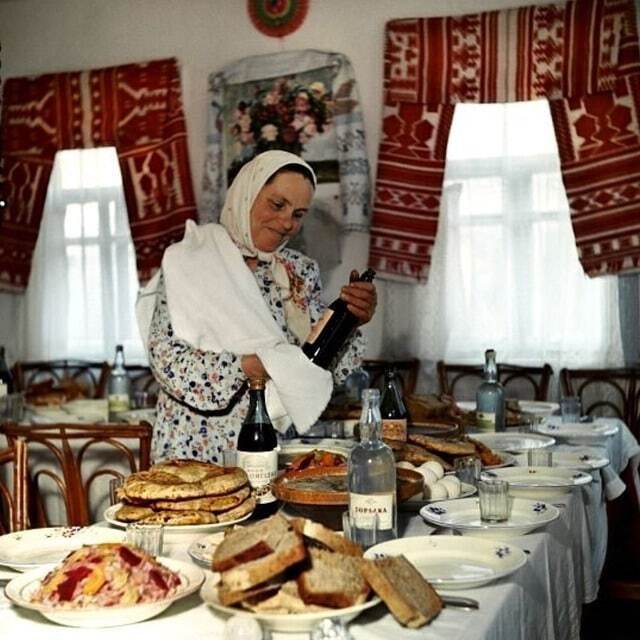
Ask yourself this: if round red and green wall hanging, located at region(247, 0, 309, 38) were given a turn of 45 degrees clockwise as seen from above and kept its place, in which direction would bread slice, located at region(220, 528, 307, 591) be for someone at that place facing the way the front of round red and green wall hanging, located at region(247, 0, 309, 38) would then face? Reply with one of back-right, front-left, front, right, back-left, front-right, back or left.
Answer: front-left

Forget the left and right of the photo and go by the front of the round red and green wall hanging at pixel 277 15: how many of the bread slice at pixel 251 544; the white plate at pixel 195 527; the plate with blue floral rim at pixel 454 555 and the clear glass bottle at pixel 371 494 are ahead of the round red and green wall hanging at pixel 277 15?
4

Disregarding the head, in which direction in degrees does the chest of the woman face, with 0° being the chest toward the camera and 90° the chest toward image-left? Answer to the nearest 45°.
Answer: approximately 315°

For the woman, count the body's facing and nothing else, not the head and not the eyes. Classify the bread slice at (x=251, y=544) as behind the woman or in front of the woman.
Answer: in front

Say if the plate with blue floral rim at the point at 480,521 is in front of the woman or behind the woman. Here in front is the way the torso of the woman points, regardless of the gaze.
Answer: in front

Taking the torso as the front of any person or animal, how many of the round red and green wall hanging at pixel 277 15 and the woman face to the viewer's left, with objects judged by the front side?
0

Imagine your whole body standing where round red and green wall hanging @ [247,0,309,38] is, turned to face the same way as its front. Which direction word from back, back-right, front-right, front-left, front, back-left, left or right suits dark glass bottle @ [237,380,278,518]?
front

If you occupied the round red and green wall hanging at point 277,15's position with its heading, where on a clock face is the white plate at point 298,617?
The white plate is roughly at 12 o'clock from the round red and green wall hanging.

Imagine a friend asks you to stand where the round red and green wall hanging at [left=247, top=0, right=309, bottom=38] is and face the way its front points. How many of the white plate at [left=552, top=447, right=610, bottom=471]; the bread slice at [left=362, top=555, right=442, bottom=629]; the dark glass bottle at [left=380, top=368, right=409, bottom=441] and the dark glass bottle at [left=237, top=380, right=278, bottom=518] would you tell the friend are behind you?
0

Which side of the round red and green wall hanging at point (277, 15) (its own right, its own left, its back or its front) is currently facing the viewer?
front

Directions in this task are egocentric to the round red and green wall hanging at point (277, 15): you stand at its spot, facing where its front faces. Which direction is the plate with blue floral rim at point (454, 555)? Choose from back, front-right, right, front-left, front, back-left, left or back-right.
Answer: front

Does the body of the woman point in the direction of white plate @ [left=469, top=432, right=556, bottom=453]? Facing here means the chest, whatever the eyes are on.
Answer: no

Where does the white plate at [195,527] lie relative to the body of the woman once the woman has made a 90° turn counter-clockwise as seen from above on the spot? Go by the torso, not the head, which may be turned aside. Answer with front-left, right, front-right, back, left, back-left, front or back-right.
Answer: back-right

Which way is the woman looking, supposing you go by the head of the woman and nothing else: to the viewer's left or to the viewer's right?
to the viewer's right
